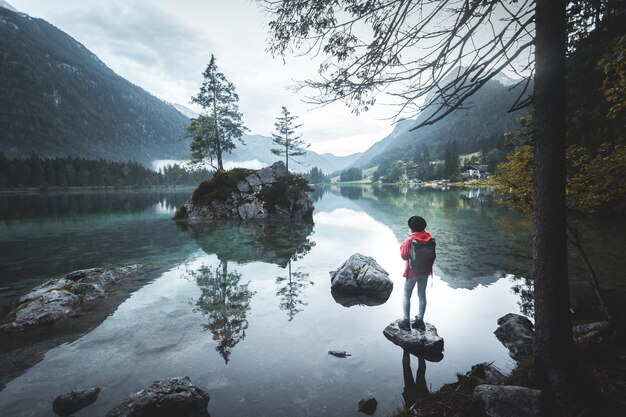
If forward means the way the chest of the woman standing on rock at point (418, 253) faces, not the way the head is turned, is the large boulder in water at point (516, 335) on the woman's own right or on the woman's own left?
on the woman's own right

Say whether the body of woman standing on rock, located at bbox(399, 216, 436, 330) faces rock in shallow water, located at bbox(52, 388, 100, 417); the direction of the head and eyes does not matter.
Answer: no

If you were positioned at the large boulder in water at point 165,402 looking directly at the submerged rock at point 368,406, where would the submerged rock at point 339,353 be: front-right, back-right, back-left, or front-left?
front-left

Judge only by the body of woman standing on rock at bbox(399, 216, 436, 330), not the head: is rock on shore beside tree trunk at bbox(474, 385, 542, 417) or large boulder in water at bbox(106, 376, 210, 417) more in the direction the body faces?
the large boulder in water

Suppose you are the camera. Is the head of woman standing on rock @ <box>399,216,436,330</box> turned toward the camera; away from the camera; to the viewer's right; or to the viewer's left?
away from the camera

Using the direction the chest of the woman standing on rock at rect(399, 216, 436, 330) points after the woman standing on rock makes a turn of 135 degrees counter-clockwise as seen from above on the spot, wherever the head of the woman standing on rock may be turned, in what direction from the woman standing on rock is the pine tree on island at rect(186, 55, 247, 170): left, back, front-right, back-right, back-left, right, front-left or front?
back-right

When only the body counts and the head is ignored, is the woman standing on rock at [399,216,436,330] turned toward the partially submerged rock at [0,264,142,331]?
no

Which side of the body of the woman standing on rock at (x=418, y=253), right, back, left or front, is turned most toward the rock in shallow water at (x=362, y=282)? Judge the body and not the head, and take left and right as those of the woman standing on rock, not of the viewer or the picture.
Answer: front

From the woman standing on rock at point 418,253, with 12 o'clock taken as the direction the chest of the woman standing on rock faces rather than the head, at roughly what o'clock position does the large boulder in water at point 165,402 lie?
The large boulder in water is roughly at 9 o'clock from the woman standing on rock.

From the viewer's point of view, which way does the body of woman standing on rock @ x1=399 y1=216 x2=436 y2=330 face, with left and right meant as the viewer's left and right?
facing away from the viewer and to the left of the viewer

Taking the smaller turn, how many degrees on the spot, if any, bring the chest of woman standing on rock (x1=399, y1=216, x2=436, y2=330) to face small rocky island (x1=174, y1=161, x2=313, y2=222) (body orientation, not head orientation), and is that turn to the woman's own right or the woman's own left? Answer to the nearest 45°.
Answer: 0° — they already face it

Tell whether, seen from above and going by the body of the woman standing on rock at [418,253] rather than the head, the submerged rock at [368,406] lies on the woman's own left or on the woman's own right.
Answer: on the woman's own left

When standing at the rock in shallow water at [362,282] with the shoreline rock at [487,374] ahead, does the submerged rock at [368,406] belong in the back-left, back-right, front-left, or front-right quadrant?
front-right
